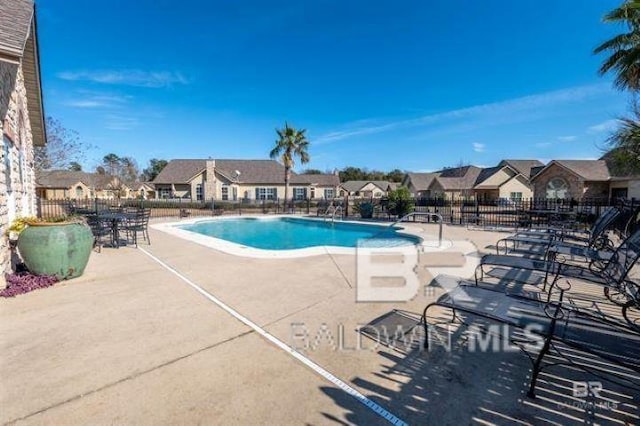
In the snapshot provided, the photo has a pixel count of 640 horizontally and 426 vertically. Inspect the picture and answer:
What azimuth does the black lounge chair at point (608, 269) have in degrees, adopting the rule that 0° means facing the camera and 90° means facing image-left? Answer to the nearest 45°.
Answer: approximately 90°

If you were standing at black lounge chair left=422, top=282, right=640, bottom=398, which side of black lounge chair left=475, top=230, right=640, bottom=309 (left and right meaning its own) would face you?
left

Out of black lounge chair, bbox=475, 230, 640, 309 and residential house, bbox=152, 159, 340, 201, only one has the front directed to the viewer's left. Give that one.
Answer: the black lounge chair

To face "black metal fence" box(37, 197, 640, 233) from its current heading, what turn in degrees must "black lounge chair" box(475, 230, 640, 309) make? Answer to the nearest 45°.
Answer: approximately 90° to its right

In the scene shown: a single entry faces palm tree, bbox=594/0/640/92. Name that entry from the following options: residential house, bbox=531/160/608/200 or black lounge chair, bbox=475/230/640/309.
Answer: the residential house

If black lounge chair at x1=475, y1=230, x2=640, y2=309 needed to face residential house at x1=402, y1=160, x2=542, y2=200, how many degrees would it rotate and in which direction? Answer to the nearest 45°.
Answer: approximately 90° to its right

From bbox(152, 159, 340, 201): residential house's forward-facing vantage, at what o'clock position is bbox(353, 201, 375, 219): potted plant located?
The potted plant is roughly at 11 o'clock from the residential house.

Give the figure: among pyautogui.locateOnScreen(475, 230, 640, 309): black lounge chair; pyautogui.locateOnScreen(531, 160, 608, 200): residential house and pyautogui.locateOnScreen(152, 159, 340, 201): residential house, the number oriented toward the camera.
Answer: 2

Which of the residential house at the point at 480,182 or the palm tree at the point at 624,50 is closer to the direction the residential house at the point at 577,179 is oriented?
the palm tree

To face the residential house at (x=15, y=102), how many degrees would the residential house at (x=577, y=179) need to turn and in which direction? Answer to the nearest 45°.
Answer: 0° — it already faces it

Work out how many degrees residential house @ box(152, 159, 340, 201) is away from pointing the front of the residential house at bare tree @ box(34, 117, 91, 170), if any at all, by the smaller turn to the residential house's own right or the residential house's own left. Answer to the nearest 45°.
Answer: approximately 45° to the residential house's own right
